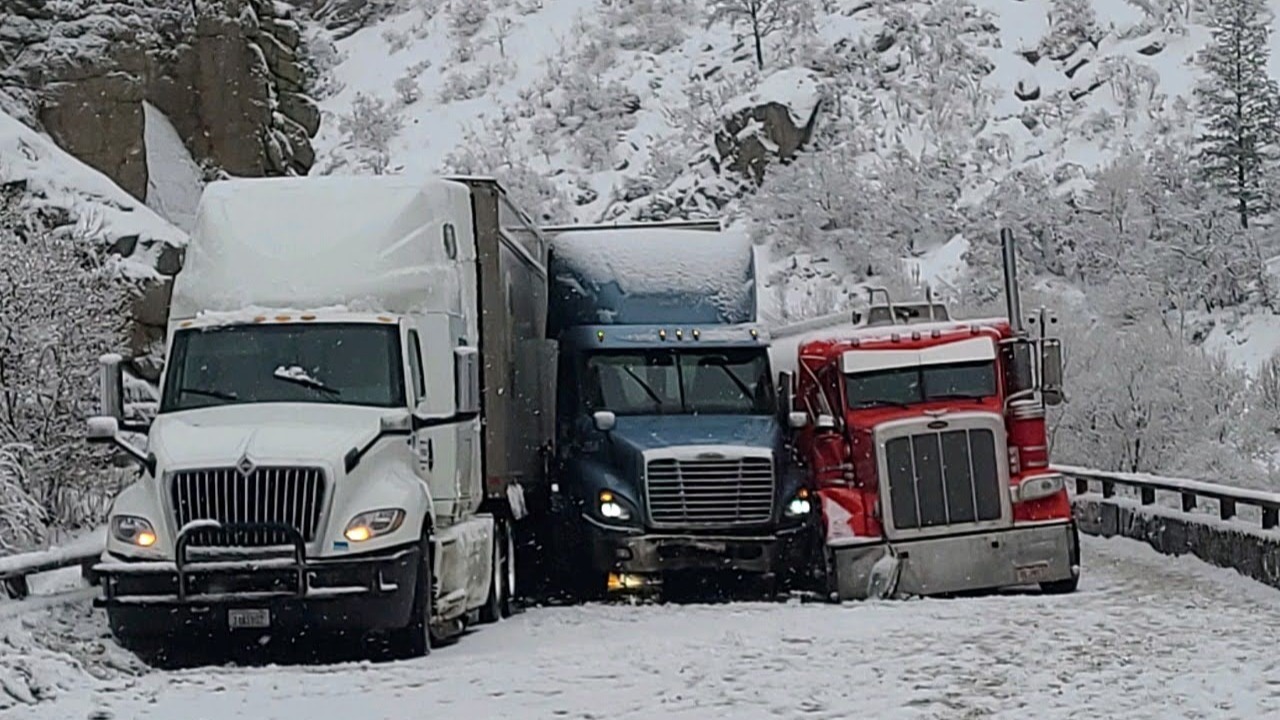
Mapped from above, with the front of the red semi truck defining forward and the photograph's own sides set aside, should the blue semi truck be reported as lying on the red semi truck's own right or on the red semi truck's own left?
on the red semi truck's own right

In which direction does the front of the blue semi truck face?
toward the camera

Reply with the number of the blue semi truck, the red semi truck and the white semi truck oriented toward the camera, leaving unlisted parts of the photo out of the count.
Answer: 3

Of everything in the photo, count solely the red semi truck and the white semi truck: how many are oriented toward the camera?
2

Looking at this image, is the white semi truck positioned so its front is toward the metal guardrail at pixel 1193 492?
no

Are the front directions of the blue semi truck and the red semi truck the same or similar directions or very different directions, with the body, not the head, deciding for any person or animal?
same or similar directions

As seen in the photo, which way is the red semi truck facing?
toward the camera

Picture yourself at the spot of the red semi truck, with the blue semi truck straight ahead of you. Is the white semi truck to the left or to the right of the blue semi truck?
left

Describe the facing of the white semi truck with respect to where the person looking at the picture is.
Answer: facing the viewer

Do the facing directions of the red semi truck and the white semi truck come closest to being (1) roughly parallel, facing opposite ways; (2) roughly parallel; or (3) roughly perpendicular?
roughly parallel

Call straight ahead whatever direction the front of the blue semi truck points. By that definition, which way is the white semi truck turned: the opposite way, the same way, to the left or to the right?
the same way

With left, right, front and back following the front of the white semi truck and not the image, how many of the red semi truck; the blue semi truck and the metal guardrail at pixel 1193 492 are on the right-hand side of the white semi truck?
0

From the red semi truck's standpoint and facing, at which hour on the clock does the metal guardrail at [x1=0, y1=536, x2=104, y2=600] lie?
The metal guardrail is roughly at 2 o'clock from the red semi truck.

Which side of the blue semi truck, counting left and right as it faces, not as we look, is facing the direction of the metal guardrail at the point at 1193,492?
left
